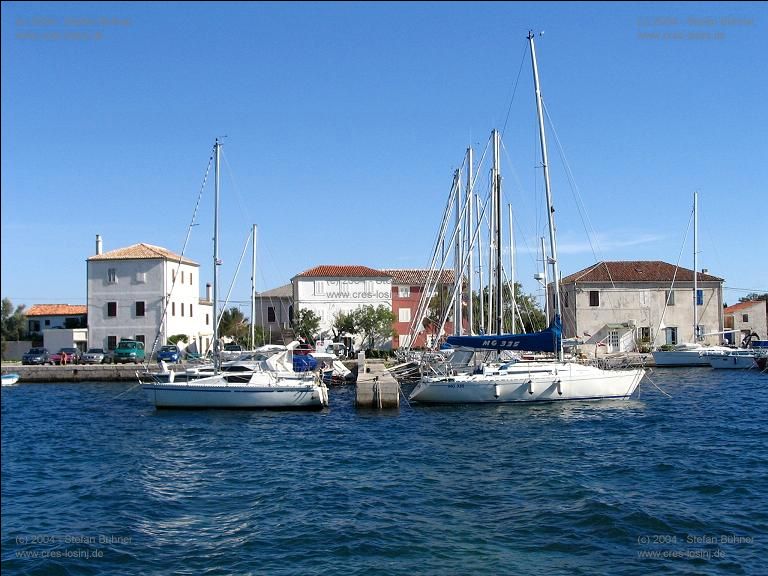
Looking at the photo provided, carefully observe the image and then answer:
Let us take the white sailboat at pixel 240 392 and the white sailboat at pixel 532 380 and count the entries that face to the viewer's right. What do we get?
1

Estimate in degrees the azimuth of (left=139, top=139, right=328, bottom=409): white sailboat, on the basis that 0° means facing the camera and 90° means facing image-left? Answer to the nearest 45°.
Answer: approximately 90°

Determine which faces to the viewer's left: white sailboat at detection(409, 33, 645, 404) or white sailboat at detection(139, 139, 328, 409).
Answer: white sailboat at detection(139, 139, 328, 409)

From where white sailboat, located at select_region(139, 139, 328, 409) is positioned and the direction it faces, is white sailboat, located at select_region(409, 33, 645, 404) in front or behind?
behind

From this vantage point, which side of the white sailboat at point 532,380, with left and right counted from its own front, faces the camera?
right

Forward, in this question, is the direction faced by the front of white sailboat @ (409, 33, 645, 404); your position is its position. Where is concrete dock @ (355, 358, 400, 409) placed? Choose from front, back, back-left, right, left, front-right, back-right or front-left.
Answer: back

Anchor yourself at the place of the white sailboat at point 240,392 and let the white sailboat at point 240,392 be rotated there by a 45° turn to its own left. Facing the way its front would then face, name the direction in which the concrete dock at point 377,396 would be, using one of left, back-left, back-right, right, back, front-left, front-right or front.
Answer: back-left

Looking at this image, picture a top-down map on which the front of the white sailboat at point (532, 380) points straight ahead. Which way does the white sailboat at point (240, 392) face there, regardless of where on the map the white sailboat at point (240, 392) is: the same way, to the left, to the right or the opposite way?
the opposite way

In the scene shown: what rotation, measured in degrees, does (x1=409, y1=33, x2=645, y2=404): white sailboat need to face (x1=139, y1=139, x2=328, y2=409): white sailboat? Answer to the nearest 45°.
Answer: approximately 180°
